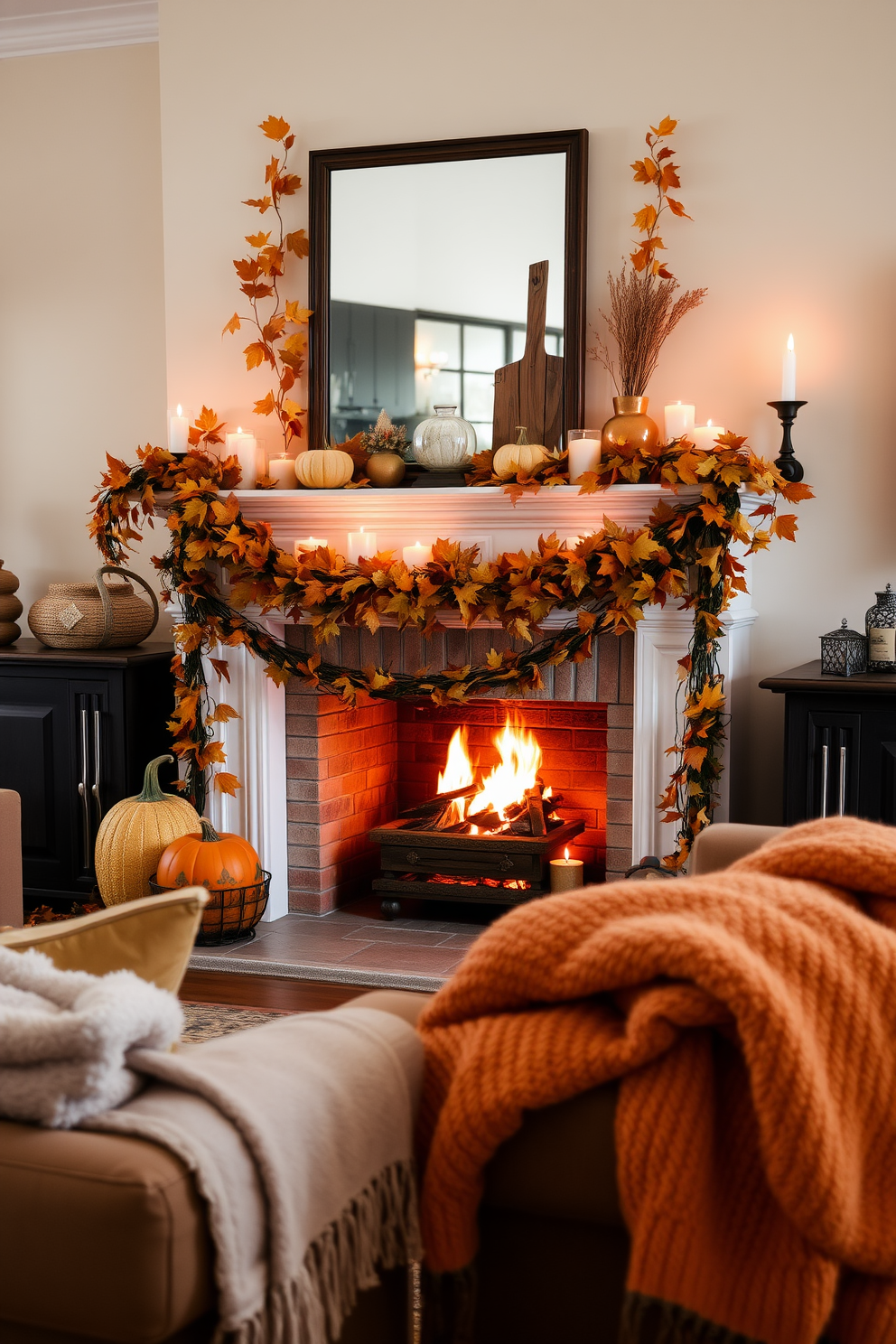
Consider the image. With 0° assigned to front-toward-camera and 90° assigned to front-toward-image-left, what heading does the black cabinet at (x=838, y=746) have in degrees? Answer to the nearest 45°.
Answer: approximately 0°

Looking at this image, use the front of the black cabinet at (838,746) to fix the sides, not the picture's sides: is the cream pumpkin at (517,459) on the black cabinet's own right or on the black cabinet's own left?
on the black cabinet's own right

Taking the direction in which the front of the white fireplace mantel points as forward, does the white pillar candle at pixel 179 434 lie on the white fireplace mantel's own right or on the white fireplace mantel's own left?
on the white fireplace mantel's own right

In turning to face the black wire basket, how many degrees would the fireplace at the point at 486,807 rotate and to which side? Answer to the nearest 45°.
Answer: approximately 45° to its right

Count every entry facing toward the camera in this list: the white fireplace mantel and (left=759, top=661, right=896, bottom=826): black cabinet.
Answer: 2

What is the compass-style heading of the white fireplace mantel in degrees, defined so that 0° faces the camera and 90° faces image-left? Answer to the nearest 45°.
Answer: approximately 0°

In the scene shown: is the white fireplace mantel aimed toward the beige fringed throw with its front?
yes

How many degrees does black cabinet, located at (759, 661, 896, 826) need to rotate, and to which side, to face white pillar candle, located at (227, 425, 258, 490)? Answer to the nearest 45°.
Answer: approximately 90° to its right
